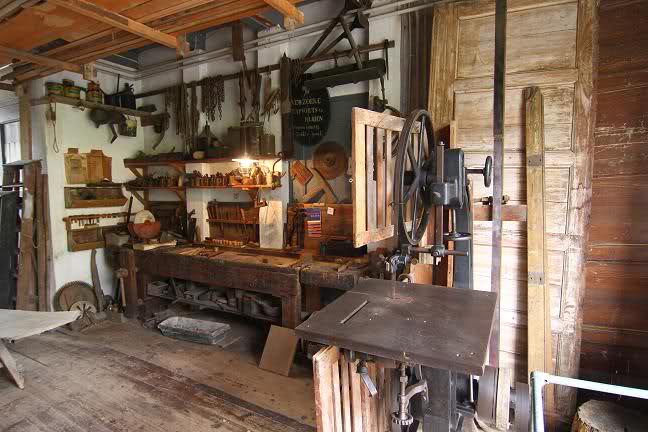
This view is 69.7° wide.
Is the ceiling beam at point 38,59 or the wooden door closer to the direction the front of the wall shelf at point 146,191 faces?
the ceiling beam

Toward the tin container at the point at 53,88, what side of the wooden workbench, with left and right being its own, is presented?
right

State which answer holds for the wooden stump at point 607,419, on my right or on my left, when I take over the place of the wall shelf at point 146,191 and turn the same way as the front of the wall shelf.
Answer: on my left

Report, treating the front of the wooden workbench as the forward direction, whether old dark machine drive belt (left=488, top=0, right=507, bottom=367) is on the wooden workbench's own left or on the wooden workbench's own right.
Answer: on the wooden workbench's own left

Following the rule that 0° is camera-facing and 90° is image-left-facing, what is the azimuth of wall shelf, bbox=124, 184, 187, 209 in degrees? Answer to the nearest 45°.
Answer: approximately 45°

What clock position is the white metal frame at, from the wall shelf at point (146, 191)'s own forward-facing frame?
The white metal frame is roughly at 10 o'clock from the wall shelf.
